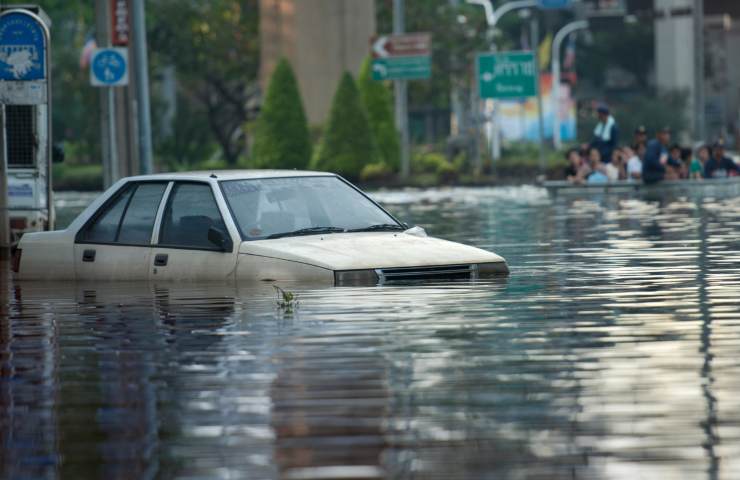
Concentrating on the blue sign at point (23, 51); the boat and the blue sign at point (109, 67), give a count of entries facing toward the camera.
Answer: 2

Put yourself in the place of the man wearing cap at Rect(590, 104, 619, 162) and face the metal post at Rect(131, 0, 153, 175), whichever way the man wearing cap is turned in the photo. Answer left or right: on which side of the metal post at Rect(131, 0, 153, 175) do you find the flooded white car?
left

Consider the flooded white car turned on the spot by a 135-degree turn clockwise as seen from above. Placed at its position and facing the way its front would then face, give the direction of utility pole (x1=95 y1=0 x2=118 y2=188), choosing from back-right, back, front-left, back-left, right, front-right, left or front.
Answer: right

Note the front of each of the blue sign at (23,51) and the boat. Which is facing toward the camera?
the blue sign

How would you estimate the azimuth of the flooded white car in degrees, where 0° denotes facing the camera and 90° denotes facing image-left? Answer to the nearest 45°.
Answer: approximately 315°

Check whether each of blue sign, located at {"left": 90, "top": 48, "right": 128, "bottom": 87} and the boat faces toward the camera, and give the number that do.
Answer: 1

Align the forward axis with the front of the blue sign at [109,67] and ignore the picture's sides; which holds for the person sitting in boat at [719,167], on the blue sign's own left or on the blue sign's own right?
on the blue sign's own left

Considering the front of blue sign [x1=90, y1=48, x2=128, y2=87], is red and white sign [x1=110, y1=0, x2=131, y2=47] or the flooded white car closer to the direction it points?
the flooded white car

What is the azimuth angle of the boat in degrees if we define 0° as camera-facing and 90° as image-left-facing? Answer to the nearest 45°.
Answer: approximately 90°

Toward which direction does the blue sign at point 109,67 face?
toward the camera

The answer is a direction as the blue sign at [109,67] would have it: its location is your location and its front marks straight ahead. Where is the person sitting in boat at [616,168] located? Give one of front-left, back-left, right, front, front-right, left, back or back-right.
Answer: back-left

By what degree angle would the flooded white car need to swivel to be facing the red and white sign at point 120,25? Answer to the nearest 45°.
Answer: approximately 135° to its left
